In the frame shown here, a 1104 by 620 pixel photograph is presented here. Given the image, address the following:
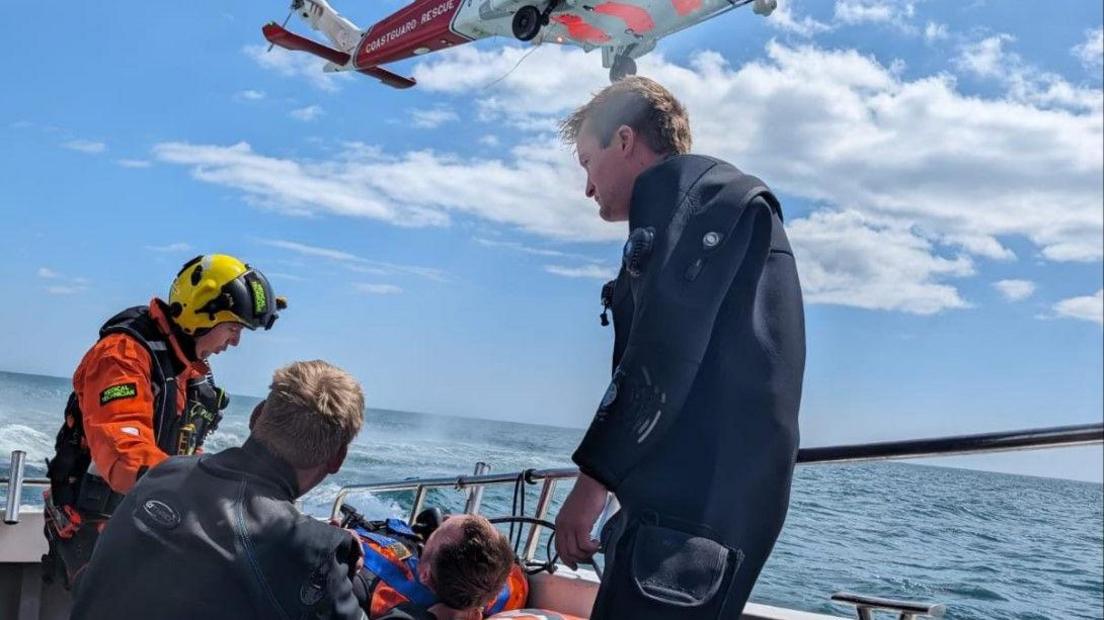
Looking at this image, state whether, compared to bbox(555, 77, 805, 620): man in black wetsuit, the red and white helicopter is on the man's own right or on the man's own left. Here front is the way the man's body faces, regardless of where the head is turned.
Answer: on the man's own right

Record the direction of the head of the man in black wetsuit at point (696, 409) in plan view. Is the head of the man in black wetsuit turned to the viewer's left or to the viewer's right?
to the viewer's left

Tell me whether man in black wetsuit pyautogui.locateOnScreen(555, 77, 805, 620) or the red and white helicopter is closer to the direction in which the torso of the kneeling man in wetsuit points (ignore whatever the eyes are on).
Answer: the red and white helicopter

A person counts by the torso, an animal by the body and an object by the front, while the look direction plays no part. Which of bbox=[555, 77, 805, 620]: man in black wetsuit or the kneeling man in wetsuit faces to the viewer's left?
the man in black wetsuit

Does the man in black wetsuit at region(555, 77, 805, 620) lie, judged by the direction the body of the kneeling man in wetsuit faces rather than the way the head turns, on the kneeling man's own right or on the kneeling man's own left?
on the kneeling man's own right

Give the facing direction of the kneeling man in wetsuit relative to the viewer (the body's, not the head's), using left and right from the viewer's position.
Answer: facing away from the viewer and to the right of the viewer

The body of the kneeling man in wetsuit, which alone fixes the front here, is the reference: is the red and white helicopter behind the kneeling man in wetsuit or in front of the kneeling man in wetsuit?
in front

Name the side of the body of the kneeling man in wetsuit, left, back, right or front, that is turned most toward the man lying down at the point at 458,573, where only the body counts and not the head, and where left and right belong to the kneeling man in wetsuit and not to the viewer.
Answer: front

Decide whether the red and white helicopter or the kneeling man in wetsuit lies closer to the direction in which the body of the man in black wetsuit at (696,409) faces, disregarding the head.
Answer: the kneeling man in wetsuit

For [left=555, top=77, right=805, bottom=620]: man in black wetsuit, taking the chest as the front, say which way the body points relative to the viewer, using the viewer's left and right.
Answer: facing to the left of the viewer

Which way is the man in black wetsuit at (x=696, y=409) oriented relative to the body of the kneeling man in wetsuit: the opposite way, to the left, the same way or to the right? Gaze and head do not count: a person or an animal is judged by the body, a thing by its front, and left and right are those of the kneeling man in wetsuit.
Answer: to the left

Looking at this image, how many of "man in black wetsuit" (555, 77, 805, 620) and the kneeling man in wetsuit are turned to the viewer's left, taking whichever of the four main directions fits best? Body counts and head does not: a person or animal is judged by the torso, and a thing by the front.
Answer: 1
